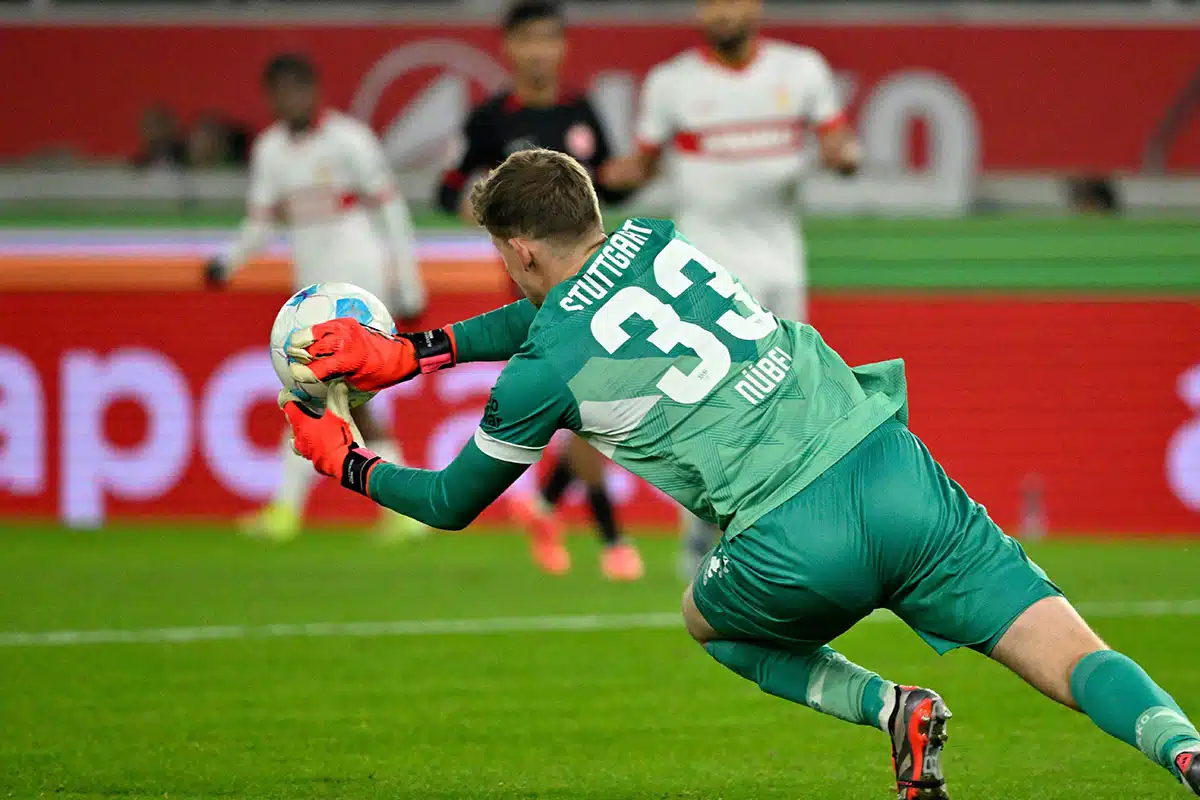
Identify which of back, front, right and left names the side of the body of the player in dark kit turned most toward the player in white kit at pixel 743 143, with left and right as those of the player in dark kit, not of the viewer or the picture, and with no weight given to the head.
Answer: left

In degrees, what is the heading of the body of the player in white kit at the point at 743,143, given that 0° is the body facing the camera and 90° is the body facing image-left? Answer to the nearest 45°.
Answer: approximately 0°

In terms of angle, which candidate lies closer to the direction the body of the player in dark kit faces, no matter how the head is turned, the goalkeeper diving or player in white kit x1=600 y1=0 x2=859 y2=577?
the goalkeeper diving

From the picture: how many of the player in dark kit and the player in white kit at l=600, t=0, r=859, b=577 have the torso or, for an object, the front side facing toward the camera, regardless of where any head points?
2

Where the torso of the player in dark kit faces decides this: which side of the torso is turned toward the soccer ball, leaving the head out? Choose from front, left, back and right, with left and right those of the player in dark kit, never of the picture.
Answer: front

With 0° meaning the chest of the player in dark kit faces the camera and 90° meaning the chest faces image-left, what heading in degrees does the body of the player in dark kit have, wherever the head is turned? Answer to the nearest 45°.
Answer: approximately 0°

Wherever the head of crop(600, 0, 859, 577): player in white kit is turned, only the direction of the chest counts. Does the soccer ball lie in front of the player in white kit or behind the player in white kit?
in front

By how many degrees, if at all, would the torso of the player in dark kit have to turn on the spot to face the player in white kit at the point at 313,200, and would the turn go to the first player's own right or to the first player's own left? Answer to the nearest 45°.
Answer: approximately 135° to the first player's own right

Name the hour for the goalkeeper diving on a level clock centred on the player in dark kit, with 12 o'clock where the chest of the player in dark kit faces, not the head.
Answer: The goalkeeper diving is roughly at 12 o'clock from the player in dark kit.
